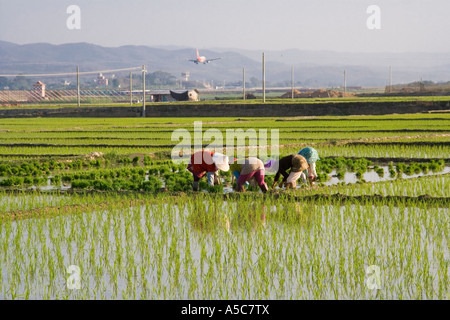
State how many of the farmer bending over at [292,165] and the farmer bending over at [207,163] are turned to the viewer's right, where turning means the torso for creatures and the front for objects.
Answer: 2

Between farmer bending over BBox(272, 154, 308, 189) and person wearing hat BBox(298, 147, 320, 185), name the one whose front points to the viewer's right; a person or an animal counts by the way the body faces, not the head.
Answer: the farmer bending over

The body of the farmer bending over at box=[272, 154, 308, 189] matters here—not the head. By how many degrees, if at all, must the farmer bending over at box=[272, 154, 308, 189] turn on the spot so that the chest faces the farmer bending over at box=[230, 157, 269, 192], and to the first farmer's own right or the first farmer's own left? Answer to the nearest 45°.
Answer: approximately 135° to the first farmer's own right

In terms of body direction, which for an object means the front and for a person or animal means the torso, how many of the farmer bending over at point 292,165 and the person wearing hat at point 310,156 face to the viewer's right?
1

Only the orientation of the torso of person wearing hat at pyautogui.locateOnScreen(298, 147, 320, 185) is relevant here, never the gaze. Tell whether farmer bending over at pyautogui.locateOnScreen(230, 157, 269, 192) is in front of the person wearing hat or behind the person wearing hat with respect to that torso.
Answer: in front

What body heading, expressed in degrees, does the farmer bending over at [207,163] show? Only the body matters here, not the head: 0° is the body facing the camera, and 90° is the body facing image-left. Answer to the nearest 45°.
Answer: approximately 270°

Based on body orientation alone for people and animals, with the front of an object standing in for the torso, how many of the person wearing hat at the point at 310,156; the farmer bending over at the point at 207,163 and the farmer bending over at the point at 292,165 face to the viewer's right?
2

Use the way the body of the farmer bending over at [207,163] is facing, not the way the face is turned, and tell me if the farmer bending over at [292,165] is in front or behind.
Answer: in front

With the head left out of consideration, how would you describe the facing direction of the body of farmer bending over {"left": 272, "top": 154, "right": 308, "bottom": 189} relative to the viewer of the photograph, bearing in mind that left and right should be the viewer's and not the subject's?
facing to the right of the viewer
